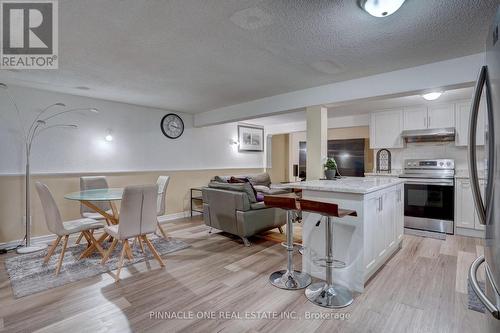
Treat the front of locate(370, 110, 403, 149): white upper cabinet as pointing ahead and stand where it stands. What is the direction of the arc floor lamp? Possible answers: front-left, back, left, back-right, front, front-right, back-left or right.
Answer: front-right

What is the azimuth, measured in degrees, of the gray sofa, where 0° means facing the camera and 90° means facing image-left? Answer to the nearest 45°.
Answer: approximately 225°

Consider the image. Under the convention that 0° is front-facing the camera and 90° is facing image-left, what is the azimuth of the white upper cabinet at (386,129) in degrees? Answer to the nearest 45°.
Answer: approximately 0°

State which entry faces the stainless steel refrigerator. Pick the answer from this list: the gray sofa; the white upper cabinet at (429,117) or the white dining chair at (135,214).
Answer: the white upper cabinet

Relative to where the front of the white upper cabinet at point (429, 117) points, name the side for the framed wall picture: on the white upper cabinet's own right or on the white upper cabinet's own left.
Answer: on the white upper cabinet's own right

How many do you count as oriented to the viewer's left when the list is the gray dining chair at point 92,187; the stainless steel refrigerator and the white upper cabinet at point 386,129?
1

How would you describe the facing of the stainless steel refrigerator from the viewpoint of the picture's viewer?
facing to the left of the viewer

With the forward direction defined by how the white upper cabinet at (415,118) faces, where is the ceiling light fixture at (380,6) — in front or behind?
in front

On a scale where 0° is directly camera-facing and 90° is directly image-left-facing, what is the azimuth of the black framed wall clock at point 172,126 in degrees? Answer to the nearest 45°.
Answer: approximately 315°

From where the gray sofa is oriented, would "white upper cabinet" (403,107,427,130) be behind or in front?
in front
